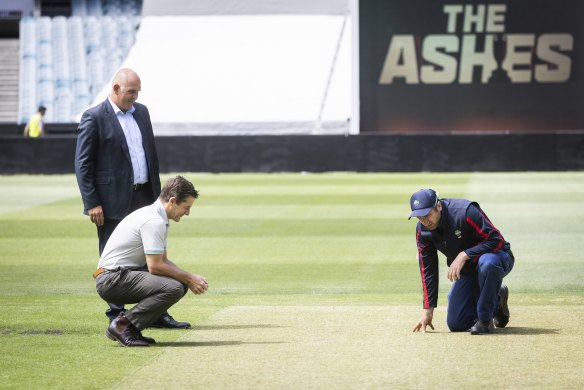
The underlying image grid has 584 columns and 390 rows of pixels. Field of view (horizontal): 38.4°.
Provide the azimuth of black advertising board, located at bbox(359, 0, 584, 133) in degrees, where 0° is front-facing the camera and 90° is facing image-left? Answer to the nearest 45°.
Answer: approximately 0°

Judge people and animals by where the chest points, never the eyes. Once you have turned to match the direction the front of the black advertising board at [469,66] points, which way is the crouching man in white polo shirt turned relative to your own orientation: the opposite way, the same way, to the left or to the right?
to the left

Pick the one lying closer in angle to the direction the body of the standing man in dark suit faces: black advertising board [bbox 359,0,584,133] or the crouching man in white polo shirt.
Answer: the crouching man in white polo shirt

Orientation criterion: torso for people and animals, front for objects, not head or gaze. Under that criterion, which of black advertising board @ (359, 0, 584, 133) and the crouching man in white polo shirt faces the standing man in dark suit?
the black advertising board

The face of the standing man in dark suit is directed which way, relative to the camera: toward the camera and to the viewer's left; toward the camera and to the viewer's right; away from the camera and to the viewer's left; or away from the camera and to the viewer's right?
toward the camera and to the viewer's right

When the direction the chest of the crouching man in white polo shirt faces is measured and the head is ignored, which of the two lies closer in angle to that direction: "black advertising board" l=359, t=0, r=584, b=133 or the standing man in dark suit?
the black advertising board

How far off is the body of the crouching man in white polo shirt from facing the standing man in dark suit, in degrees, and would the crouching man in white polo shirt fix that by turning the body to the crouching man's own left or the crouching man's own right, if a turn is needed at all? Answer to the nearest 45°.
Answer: approximately 90° to the crouching man's own left

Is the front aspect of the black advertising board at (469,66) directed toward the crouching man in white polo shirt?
yes

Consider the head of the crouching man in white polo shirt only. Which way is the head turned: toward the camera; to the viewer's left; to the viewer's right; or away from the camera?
to the viewer's right

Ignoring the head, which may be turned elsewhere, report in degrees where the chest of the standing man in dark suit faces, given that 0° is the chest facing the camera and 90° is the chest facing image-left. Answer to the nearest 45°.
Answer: approximately 315°

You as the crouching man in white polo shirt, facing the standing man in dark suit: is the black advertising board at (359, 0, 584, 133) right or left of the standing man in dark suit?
right

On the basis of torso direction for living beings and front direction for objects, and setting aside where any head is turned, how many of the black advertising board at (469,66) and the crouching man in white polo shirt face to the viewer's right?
1

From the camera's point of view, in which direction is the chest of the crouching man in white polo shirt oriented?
to the viewer's right
